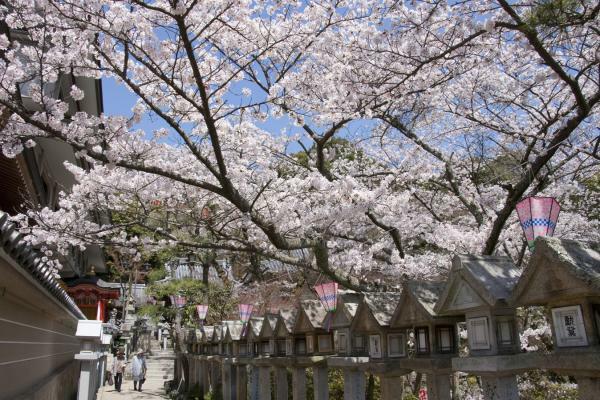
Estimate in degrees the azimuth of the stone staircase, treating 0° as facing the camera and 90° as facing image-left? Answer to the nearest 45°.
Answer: approximately 0°

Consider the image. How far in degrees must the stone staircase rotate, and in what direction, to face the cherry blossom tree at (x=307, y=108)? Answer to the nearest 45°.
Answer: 0° — it already faces it

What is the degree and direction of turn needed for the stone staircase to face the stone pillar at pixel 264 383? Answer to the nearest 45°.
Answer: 0° — it already faces it

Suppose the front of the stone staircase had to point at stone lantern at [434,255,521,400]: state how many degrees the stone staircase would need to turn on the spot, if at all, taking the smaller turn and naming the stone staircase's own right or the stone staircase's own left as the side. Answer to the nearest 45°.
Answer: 0° — it already faces it

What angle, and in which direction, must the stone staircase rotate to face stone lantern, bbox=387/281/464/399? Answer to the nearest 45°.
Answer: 0° — it already faces it

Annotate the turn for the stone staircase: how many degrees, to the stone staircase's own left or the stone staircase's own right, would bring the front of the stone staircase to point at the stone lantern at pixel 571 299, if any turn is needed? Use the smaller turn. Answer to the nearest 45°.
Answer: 0° — it already faces it
